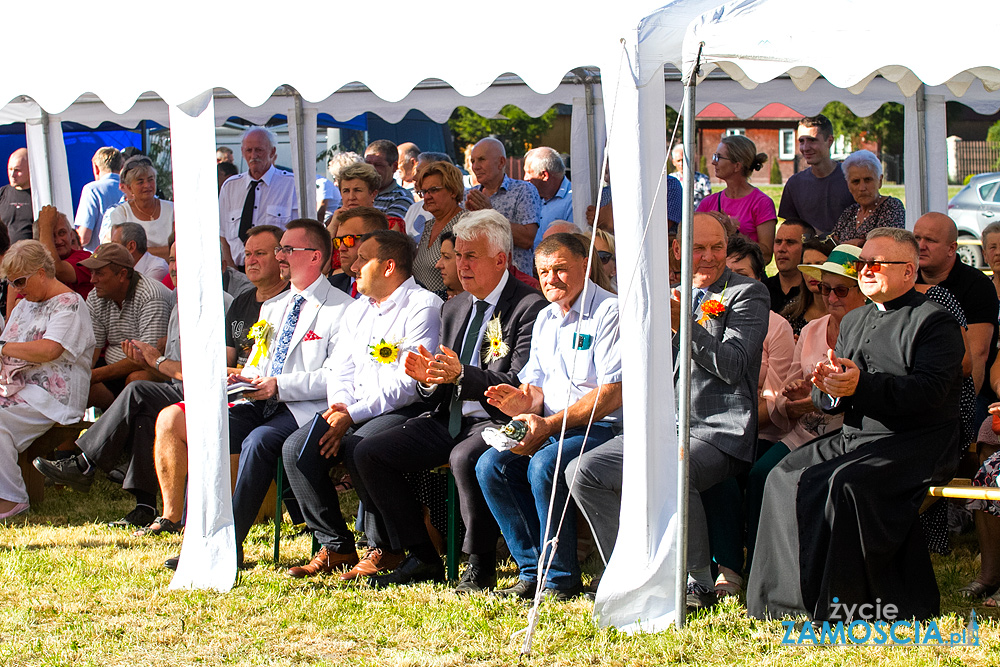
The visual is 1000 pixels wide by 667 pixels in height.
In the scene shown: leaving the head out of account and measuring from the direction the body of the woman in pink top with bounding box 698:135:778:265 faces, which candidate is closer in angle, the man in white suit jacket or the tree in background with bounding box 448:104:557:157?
the man in white suit jacket

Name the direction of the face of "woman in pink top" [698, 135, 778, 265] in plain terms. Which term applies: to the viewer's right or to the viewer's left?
to the viewer's left

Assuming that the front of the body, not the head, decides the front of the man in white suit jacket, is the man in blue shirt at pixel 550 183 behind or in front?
behind

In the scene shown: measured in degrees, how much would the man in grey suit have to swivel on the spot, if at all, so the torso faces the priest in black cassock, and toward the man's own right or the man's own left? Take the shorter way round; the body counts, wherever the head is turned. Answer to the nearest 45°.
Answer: approximately 90° to the man's own left

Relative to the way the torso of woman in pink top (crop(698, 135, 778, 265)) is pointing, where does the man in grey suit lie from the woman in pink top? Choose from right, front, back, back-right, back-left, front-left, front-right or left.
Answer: front-left

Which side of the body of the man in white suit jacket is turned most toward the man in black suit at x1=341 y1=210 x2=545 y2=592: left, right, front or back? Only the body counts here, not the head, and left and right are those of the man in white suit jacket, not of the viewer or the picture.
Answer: left

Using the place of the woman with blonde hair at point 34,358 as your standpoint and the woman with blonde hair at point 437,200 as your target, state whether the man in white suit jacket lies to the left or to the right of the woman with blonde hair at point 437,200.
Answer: right

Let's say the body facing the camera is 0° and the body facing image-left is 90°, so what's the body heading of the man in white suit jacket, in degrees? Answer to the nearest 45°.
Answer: approximately 45°

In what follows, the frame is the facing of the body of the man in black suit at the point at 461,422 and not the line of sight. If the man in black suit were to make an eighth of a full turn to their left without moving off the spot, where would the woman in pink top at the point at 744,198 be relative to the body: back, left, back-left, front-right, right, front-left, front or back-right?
back-left
